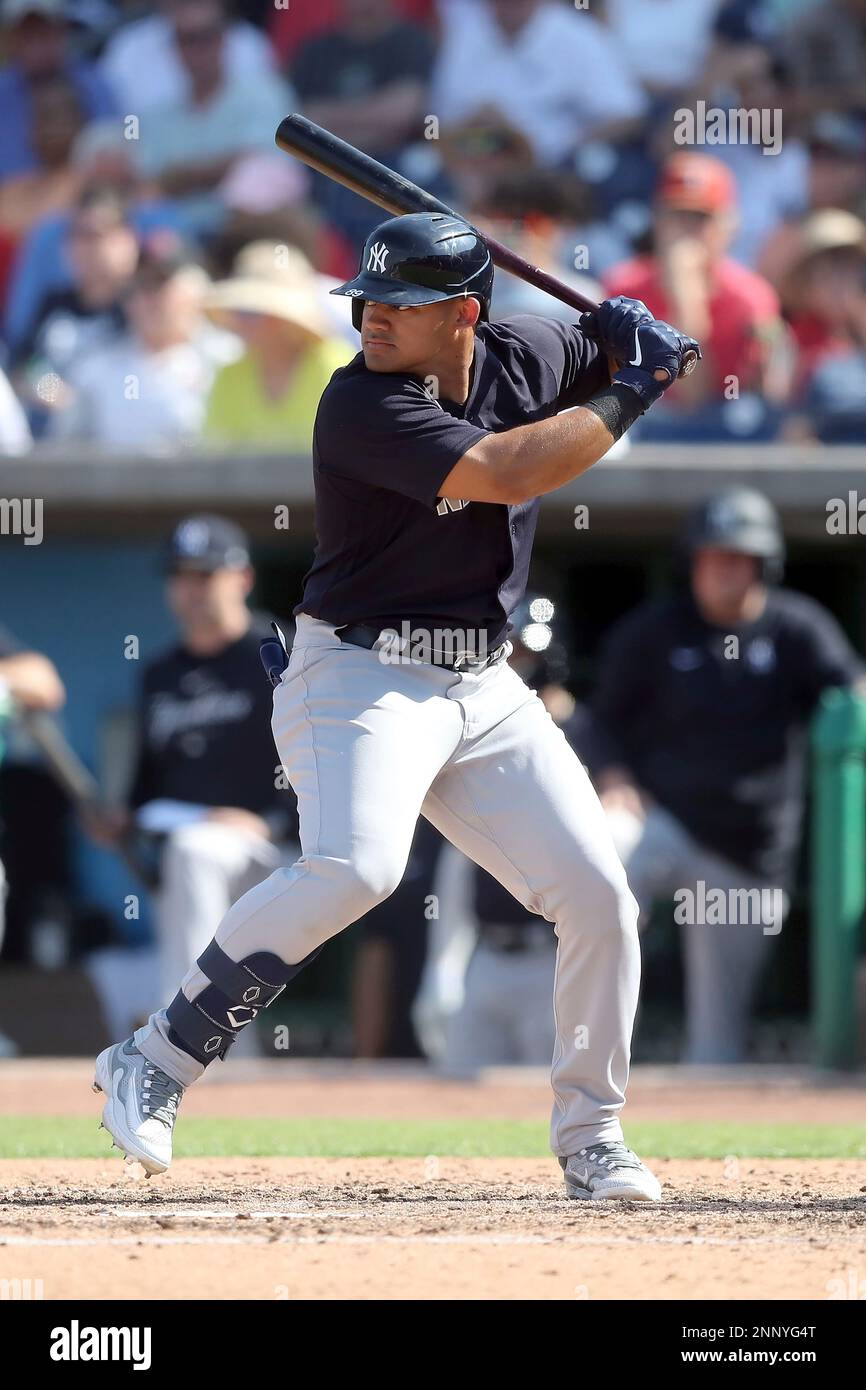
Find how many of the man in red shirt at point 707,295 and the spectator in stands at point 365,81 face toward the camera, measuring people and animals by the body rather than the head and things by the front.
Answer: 2

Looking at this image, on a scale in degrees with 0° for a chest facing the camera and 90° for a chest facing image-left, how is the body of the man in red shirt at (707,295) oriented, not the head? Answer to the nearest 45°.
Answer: approximately 0°

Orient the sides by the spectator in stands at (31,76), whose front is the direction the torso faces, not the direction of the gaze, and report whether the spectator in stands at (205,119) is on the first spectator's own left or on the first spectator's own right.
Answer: on the first spectator's own left

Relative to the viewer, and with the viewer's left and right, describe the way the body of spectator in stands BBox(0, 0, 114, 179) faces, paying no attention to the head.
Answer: facing the viewer

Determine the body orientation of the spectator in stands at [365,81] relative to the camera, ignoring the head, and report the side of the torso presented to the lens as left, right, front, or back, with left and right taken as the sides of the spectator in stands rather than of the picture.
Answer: front

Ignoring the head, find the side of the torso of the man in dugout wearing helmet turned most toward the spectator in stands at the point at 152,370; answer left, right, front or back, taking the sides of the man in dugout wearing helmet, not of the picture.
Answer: right

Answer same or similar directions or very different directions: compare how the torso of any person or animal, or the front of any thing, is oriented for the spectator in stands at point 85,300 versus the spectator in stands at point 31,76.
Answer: same or similar directions

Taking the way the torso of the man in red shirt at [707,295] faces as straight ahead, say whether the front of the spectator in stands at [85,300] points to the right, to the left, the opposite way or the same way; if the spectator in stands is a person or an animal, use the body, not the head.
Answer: the same way

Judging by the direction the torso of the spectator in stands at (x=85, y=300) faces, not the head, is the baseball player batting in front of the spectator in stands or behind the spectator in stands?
in front

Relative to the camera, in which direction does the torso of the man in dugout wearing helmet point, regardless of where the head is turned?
toward the camera

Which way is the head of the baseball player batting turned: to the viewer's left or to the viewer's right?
to the viewer's left

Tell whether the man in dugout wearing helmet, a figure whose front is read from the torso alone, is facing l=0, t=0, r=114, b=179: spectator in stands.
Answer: no

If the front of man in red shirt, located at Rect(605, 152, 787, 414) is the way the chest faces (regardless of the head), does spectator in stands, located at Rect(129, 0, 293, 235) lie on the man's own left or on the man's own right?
on the man's own right
